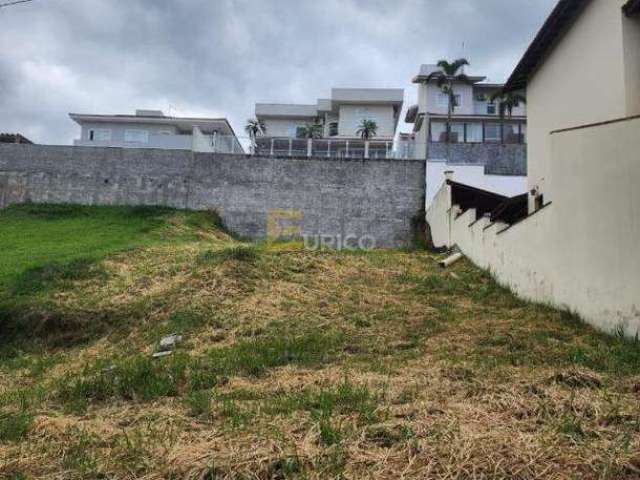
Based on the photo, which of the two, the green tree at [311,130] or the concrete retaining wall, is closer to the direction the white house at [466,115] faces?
the concrete retaining wall

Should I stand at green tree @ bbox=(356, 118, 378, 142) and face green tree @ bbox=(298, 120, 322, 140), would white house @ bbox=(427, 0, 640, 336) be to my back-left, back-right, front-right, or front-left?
back-left

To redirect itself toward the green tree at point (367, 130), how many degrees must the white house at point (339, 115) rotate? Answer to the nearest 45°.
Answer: approximately 45° to its left

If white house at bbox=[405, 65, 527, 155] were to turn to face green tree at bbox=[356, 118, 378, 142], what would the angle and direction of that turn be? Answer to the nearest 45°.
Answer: approximately 90° to its right

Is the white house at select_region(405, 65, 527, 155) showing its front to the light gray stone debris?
yes

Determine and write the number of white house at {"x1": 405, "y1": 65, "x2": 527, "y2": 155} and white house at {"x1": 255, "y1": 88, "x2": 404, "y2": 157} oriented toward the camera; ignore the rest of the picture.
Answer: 2

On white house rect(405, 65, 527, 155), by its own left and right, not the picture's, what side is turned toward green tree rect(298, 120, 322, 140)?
right

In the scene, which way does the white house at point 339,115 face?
toward the camera

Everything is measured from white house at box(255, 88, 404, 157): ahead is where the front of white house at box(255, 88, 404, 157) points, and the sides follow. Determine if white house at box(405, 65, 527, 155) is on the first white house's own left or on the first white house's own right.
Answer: on the first white house's own left

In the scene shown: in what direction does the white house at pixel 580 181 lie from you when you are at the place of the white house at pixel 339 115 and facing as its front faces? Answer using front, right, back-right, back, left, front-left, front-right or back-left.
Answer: front

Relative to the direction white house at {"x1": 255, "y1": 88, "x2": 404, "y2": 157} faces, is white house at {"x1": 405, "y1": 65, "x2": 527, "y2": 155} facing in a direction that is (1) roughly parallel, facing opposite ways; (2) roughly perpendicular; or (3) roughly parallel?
roughly parallel

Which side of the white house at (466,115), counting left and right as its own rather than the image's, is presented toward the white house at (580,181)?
front

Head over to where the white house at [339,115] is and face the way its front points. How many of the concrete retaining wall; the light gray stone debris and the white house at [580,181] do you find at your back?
0
